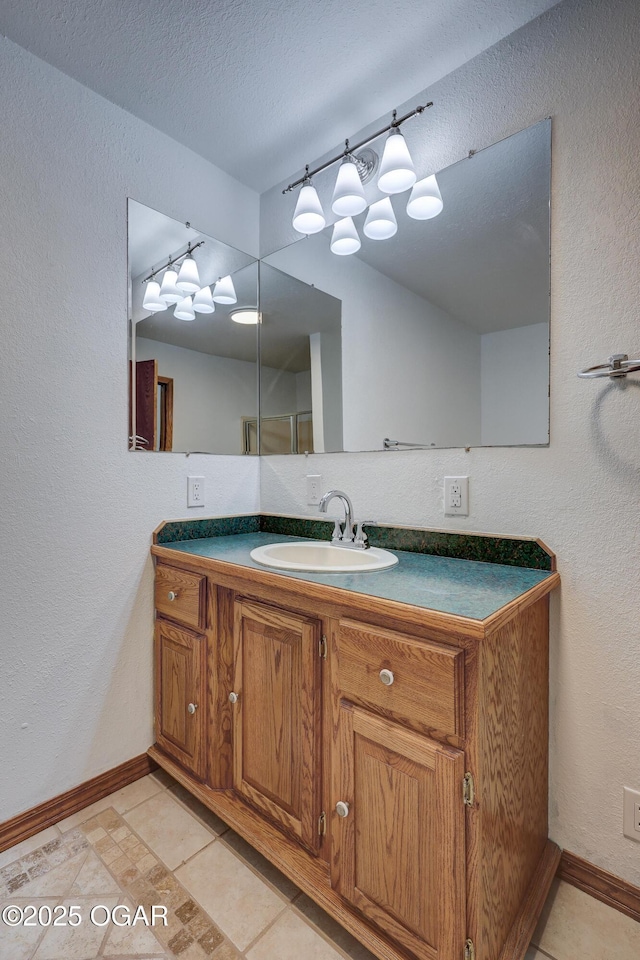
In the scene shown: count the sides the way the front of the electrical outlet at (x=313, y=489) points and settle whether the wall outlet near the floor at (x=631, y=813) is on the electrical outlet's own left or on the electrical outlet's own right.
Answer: on the electrical outlet's own left

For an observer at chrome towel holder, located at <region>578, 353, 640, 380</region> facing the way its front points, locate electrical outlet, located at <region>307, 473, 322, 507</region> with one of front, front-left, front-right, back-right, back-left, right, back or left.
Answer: front-right

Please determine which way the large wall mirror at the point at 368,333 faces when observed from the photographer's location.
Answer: facing the viewer and to the left of the viewer

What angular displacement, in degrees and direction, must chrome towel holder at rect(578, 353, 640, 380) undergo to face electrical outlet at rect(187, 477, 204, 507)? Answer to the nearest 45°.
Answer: approximately 45° to its right

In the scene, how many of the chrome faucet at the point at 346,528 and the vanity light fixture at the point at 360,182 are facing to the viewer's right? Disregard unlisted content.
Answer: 0

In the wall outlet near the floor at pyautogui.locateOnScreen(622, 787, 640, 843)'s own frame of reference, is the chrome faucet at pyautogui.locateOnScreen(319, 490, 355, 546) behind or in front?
in front

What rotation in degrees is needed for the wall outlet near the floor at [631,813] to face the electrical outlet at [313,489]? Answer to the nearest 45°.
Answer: approximately 45° to its right

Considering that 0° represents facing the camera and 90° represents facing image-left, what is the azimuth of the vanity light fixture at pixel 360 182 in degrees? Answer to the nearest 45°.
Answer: approximately 45°

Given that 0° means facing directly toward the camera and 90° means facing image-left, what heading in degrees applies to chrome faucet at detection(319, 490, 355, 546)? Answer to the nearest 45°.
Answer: approximately 45°
